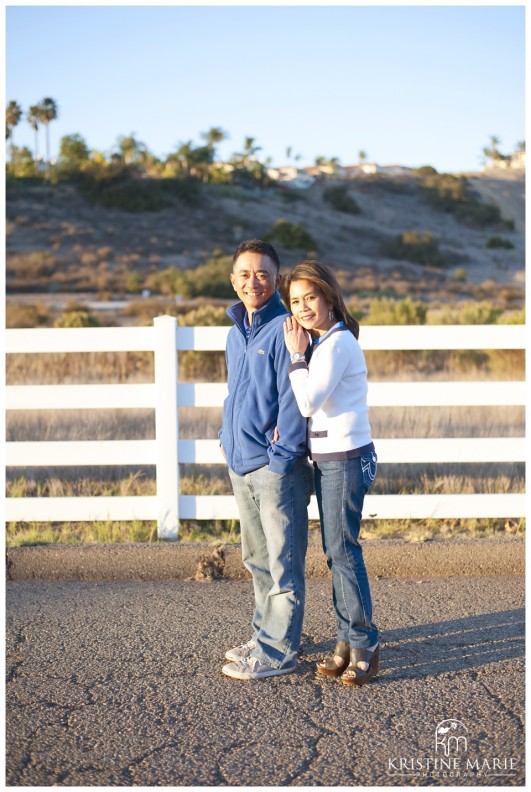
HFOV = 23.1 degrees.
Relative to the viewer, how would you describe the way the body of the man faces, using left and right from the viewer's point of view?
facing the viewer and to the left of the viewer

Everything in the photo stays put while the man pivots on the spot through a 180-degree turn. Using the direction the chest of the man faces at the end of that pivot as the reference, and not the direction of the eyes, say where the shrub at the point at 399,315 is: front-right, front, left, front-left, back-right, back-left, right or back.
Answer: front-left

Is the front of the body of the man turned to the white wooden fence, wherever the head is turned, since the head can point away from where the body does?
no

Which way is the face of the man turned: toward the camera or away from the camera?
toward the camera

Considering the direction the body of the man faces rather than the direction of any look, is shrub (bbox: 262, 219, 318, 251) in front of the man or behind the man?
behind
